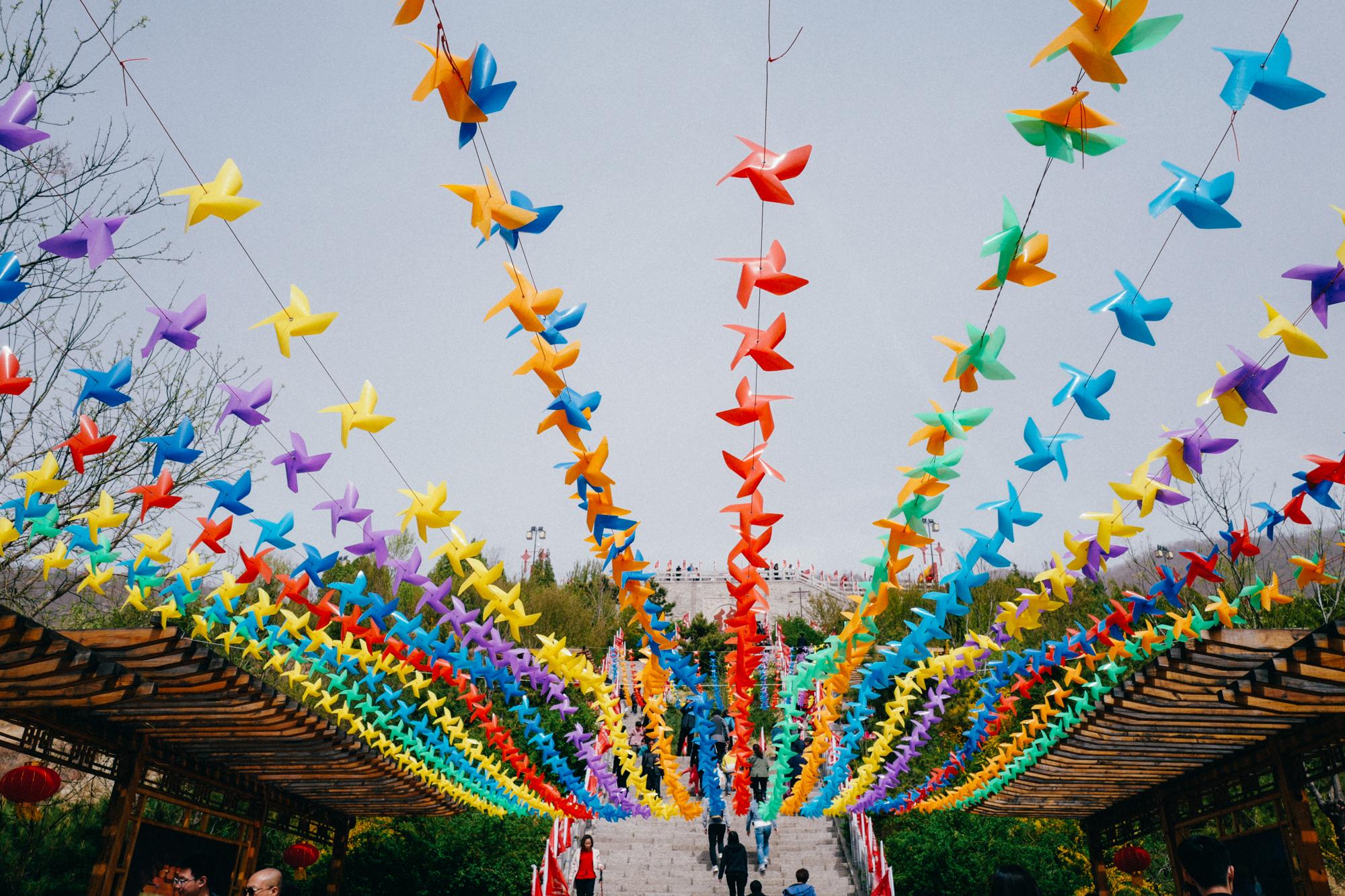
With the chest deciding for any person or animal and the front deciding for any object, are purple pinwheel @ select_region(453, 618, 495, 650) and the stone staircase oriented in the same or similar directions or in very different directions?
same or similar directions

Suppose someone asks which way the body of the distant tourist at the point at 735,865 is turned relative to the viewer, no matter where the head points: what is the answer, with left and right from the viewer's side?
facing away from the viewer

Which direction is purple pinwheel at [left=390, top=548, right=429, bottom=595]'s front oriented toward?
toward the camera

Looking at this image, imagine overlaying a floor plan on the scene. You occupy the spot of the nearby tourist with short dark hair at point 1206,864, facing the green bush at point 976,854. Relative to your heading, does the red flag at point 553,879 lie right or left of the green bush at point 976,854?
left

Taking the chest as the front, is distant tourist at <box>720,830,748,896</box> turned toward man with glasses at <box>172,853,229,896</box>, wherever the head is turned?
no

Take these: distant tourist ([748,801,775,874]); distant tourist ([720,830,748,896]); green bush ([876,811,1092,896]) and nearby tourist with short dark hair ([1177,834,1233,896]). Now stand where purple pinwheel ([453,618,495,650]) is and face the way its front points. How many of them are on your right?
0

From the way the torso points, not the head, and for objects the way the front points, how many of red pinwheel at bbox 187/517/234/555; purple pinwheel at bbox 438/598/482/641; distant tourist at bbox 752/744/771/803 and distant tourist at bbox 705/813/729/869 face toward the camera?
2

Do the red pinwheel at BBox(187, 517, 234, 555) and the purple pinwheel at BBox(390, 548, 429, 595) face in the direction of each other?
no

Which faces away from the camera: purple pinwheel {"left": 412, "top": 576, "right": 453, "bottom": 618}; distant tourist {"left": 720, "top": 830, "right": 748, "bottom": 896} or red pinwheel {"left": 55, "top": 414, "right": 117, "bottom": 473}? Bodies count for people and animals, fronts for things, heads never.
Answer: the distant tourist

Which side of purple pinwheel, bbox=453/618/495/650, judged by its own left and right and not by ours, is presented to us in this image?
front

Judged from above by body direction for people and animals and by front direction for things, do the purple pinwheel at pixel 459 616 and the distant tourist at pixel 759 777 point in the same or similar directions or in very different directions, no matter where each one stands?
very different directions

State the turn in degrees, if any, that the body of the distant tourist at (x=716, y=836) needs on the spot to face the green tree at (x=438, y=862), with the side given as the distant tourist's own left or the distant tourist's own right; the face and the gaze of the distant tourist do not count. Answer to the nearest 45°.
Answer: approximately 90° to the distant tourist's own left

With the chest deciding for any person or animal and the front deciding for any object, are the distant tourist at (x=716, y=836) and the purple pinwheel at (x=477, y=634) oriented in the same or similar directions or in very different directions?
very different directions

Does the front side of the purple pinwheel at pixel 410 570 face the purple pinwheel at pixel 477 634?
no

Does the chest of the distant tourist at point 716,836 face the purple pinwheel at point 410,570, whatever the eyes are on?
no

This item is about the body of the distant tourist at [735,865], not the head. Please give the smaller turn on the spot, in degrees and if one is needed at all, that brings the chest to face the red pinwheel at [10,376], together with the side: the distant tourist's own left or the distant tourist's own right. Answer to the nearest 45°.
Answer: approximately 180°

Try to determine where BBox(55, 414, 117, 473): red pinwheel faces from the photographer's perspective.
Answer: facing the viewer

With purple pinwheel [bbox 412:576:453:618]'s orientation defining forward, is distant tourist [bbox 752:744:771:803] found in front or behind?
behind
